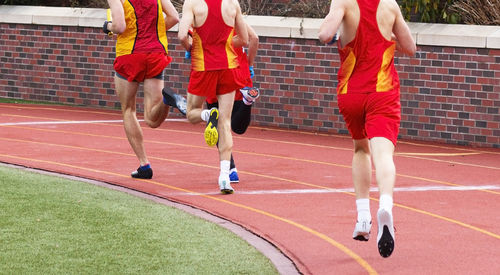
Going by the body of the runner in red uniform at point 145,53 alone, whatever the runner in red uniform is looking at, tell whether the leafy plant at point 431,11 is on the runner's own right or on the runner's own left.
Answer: on the runner's own right

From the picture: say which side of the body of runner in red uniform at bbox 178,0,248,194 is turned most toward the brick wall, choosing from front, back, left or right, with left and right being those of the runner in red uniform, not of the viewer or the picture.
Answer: front

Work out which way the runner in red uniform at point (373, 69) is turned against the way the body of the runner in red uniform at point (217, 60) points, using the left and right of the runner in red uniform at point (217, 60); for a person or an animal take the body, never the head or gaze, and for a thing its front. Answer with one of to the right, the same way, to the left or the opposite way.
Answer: the same way

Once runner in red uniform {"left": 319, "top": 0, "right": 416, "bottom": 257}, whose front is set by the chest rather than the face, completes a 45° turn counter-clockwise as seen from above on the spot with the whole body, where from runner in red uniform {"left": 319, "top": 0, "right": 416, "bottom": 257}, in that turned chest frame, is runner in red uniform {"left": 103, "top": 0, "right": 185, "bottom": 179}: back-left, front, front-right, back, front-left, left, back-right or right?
front

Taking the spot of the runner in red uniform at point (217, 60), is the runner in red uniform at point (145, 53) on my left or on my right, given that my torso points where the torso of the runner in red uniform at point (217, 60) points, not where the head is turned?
on my left

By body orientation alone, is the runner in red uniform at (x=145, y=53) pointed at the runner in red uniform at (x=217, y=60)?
no

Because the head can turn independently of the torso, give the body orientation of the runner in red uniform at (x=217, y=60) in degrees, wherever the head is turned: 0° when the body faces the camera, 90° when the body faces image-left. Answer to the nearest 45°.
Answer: approximately 180°

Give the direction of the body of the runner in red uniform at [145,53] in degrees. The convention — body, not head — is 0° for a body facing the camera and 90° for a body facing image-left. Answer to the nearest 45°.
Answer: approximately 135°

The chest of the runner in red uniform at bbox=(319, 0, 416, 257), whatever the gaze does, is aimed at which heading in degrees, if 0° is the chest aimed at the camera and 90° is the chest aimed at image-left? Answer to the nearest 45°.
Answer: approximately 180°

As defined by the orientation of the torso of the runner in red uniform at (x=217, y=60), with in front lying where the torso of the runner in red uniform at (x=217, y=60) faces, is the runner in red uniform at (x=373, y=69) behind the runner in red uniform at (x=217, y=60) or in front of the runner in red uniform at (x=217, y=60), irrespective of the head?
behind

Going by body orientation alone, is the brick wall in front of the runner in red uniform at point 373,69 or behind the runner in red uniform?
in front

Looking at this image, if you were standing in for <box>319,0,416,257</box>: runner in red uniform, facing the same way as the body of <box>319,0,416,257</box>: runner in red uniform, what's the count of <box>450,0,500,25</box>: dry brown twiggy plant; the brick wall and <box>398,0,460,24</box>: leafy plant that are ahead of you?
3

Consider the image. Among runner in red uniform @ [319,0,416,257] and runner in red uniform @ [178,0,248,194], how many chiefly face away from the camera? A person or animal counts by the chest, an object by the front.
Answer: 2

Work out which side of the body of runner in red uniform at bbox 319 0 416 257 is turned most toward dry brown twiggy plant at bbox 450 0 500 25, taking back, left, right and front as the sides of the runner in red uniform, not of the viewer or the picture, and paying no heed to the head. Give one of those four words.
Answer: front
